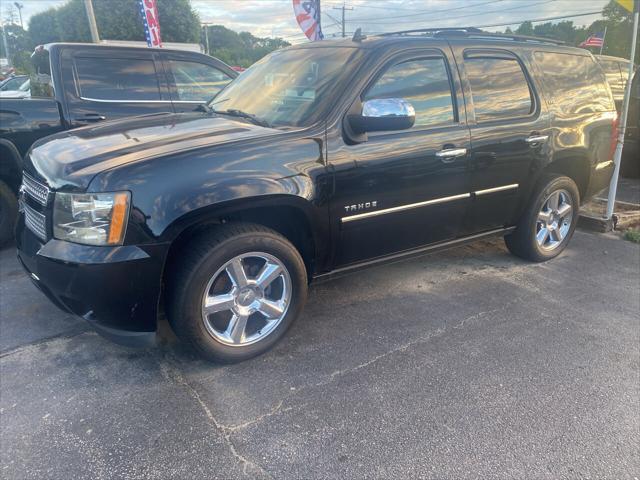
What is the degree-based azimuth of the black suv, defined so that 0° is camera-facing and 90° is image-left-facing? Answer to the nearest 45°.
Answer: approximately 45°

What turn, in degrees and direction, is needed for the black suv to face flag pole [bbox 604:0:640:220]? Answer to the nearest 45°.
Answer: approximately 180°

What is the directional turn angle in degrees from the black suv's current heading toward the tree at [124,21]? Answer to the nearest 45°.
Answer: approximately 135° to its right

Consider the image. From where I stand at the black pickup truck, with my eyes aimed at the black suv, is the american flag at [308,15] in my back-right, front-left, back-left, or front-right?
back-left

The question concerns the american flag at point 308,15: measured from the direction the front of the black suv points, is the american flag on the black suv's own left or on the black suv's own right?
on the black suv's own right

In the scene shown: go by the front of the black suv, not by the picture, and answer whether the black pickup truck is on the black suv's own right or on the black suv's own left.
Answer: on the black suv's own right

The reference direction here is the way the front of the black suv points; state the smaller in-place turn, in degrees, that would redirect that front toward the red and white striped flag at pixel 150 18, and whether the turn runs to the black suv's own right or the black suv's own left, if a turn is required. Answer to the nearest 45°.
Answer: approximately 135° to the black suv's own right
